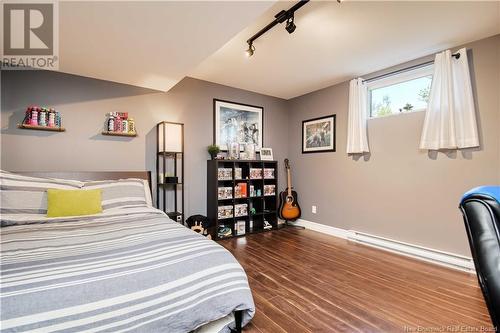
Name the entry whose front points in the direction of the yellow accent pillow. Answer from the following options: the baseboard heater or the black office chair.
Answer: the baseboard heater

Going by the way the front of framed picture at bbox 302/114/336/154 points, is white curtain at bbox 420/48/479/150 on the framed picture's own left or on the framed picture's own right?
on the framed picture's own left

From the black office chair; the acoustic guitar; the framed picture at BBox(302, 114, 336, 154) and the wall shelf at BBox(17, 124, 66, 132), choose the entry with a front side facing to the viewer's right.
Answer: the black office chair

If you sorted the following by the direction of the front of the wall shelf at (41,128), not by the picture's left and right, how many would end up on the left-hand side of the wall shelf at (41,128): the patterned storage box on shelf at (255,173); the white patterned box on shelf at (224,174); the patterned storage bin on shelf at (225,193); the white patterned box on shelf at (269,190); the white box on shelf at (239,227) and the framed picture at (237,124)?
6

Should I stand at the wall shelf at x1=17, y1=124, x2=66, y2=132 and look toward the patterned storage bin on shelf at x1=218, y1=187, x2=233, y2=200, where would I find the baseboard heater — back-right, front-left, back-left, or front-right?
front-right

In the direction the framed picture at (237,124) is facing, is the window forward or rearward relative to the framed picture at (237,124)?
forward

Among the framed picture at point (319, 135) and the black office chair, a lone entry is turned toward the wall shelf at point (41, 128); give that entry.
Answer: the framed picture

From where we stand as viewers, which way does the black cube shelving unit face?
facing the viewer and to the right of the viewer

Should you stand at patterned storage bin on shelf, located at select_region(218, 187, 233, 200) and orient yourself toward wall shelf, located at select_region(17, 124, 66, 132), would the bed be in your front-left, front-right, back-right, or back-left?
front-left

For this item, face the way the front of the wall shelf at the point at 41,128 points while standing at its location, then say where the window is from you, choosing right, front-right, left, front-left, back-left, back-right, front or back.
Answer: front-left

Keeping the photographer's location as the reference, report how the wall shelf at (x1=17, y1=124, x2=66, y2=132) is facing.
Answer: facing the viewer

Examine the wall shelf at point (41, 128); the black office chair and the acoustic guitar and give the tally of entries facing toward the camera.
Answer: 2

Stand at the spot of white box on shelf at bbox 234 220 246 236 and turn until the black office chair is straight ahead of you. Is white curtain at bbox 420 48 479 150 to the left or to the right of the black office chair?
left

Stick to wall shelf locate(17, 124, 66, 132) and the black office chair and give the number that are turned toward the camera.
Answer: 1

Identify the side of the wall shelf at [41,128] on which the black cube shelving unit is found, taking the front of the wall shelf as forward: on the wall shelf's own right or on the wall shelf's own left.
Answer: on the wall shelf's own left
